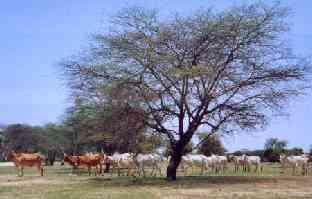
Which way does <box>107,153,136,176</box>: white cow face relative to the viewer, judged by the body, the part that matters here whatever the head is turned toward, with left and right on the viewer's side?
facing to the left of the viewer

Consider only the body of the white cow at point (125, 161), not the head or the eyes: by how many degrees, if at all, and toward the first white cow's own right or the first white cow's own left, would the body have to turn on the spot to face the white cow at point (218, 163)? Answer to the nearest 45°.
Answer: approximately 135° to the first white cow's own right

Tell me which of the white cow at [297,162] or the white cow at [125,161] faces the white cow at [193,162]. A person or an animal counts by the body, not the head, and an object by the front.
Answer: the white cow at [297,162]

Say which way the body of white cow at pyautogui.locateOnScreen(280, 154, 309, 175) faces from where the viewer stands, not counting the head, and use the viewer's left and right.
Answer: facing to the left of the viewer
